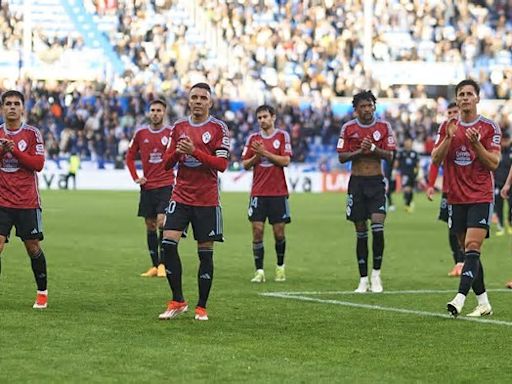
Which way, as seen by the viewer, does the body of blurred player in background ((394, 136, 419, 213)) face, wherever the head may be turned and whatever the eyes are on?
toward the camera
